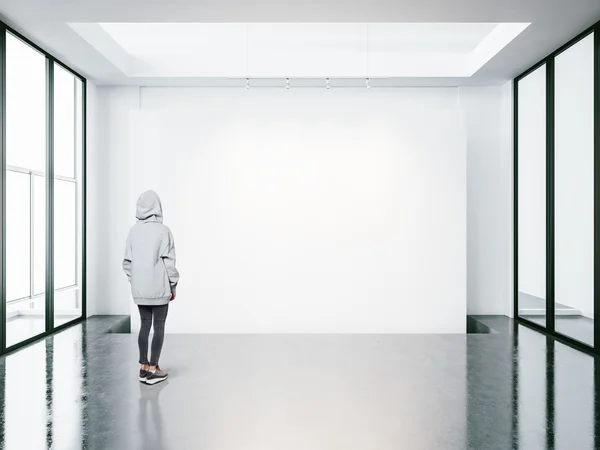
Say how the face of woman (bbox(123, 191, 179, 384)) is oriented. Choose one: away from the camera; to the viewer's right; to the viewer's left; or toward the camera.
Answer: away from the camera

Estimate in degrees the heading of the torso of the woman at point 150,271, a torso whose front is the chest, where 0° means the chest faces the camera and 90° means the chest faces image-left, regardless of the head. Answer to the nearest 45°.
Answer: approximately 225°

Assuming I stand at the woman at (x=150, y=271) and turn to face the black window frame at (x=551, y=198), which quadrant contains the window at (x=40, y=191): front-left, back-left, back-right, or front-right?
back-left

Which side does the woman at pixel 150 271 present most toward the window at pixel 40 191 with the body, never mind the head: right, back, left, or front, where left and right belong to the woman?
left

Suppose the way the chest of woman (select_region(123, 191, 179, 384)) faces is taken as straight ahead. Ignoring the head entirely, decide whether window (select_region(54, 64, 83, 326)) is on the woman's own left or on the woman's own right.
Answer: on the woman's own left

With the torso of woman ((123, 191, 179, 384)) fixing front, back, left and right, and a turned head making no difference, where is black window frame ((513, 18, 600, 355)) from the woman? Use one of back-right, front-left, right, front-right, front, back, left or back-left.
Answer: front-right
